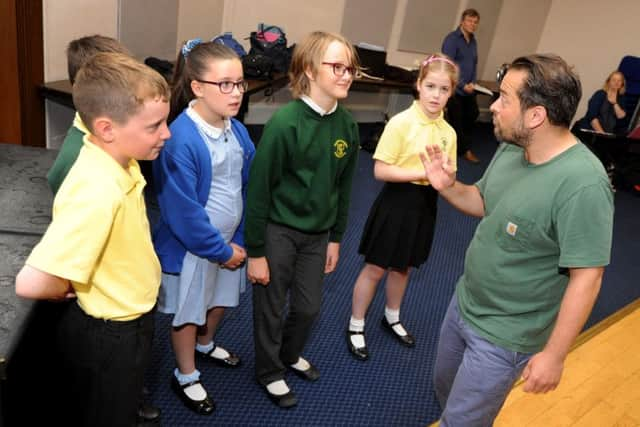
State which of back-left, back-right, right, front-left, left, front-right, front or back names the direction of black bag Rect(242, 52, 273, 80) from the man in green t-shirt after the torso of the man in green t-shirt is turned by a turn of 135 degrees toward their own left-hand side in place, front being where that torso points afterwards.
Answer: back-left

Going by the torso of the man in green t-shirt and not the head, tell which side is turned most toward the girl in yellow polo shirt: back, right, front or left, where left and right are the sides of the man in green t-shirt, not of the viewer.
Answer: right

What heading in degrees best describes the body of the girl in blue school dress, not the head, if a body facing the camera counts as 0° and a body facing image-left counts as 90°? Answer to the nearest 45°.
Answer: approximately 315°

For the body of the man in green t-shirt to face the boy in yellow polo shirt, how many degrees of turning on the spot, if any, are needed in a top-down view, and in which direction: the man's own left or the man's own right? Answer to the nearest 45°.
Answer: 0° — they already face them

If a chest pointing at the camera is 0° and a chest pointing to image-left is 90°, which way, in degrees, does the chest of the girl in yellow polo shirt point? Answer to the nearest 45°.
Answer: approximately 315°

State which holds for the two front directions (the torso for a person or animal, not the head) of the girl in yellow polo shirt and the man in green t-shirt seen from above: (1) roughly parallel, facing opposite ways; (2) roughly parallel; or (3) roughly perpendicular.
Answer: roughly perpendicular

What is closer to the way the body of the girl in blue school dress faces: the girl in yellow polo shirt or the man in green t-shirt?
the man in green t-shirt

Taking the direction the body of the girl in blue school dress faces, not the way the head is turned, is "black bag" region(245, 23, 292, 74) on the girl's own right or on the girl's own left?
on the girl's own left

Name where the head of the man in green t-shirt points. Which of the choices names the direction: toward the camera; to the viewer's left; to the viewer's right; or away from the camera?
to the viewer's left

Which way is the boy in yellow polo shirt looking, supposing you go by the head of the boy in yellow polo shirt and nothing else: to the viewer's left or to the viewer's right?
to the viewer's right

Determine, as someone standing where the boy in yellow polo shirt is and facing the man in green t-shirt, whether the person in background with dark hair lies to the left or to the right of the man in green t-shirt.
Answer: left

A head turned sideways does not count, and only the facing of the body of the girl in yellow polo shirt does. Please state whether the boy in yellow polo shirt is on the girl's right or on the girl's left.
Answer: on the girl's right

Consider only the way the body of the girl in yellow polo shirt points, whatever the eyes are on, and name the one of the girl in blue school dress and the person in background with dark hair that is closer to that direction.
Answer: the girl in blue school dress

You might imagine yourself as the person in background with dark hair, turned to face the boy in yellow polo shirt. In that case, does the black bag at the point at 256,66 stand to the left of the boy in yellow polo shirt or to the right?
right
